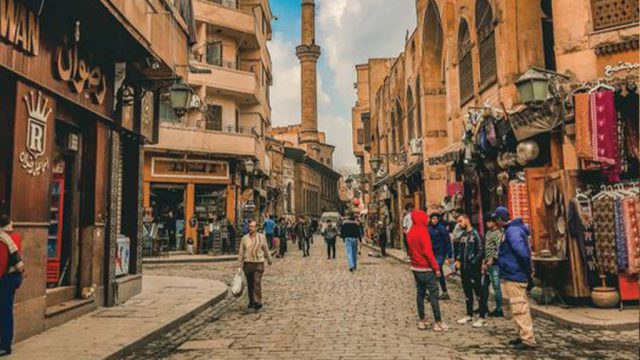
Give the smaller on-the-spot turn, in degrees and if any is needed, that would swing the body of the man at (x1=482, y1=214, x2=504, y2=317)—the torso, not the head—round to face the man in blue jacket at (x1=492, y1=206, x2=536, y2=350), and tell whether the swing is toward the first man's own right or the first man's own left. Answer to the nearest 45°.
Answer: approximately 90° to the first man's own left

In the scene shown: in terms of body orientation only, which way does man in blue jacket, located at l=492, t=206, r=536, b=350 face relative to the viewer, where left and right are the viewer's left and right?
facing to the left of the viewer

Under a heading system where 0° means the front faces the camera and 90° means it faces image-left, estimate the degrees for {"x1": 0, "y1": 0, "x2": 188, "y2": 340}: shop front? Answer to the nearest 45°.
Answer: approximately 315°

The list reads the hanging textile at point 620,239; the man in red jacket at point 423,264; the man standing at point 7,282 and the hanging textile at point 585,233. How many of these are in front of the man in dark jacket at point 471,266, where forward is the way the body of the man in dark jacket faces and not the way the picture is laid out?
2

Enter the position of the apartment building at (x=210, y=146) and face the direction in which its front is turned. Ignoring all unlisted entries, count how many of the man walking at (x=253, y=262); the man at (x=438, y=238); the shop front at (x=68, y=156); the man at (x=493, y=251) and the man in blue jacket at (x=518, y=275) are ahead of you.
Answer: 5

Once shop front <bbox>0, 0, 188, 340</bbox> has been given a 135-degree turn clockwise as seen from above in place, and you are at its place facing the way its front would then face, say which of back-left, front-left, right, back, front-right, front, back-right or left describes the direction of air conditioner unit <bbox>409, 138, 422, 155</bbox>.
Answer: back-right

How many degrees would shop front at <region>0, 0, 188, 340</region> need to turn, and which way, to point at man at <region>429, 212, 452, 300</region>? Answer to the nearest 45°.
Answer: approximately 45° to its left

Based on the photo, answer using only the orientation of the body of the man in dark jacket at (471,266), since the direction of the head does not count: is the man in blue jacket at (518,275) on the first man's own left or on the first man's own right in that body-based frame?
on the first man's own left

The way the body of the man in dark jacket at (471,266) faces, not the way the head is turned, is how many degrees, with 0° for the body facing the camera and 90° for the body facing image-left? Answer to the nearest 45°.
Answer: approximately 45°

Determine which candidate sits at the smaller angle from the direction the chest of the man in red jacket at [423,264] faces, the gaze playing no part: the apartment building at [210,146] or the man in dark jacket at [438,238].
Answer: the man in dark jacket
